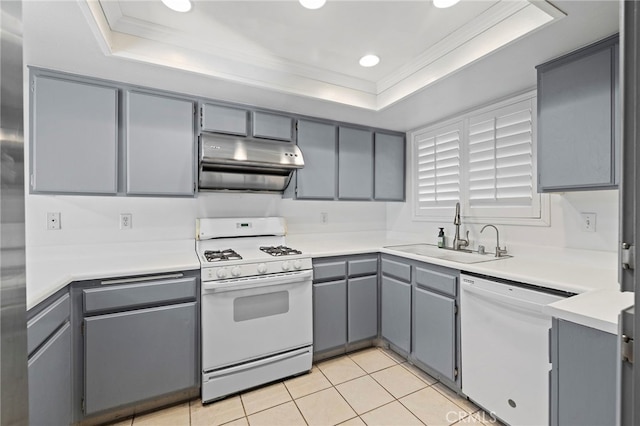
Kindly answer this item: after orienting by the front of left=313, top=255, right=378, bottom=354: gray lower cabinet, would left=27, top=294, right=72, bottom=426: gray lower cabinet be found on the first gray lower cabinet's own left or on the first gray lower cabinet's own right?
on the first gray lower cabinet's own right

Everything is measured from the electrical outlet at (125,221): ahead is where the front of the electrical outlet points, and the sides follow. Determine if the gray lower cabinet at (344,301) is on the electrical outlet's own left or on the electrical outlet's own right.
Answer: on the electrical outlet's own left

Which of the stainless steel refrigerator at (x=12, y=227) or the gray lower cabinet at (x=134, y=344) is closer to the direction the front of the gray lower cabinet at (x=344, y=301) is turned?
the stainless steel refrigerator

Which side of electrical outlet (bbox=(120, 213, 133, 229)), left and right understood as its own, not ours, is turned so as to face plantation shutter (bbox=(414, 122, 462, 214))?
left

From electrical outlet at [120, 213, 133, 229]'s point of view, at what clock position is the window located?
The window is roughly at 10 o'clock from the electrical outlet.

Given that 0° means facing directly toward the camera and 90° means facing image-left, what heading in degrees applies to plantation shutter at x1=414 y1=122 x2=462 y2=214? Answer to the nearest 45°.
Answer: approximately 45°
